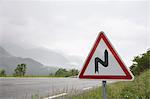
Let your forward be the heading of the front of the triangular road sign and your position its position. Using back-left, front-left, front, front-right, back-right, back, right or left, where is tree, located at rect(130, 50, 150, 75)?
back

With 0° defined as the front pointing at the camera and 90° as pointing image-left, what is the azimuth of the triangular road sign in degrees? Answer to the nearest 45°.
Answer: approximately 0°
